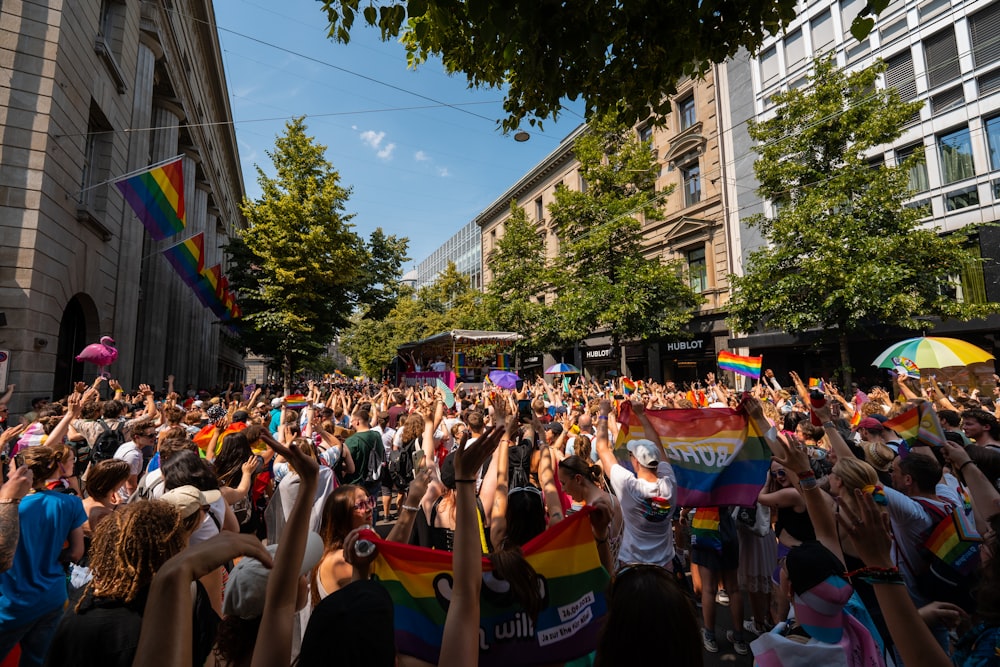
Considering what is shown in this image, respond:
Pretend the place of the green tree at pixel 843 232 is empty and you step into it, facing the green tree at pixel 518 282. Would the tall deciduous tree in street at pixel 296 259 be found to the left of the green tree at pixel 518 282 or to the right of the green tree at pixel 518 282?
left

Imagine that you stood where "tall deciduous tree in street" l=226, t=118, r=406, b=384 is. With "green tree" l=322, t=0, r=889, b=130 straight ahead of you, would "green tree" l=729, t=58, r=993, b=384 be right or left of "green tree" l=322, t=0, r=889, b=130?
left

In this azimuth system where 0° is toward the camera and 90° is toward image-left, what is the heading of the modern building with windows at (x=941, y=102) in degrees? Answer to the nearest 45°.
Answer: approximately 45°

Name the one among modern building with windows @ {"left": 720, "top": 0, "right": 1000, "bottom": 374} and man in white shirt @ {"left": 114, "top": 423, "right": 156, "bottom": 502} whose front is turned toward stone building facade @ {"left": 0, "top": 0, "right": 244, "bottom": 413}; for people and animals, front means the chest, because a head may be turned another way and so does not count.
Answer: the modern building with windows

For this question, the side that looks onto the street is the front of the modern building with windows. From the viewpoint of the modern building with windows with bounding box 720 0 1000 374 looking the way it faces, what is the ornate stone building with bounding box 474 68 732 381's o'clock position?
the ornate stone building with bounding box 474 68 732 381 is roughly at 2 o'clock from the modern building with windows with bounding box 720 0 1000 374.

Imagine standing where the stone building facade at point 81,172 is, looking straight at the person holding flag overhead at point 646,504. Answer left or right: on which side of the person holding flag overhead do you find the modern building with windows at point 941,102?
left

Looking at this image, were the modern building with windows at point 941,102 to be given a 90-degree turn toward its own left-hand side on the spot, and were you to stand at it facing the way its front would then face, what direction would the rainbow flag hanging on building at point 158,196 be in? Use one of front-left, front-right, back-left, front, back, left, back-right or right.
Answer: right

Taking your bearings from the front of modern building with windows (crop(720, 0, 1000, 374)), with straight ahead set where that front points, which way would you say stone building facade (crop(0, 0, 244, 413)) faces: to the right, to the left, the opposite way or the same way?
the opposite way

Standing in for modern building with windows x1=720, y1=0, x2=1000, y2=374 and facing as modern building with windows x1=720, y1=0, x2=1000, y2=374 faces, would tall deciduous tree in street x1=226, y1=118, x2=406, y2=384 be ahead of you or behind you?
ahead

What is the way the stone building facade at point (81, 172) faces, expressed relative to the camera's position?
facing the viewer and to the right of the viewer
